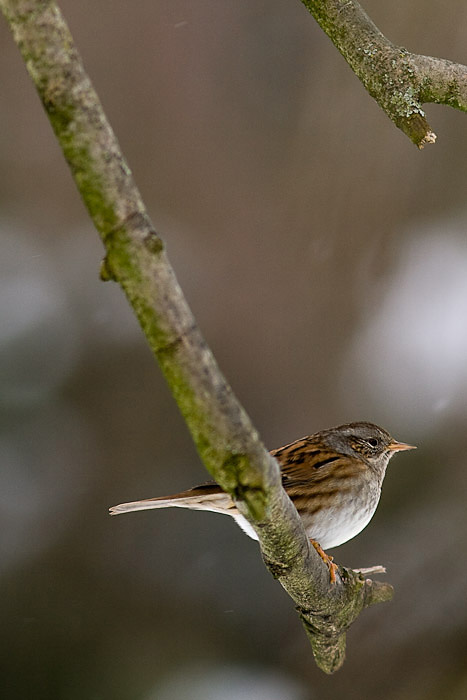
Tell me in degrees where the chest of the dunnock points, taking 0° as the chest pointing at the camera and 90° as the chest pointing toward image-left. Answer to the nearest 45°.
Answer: approximately 270°
